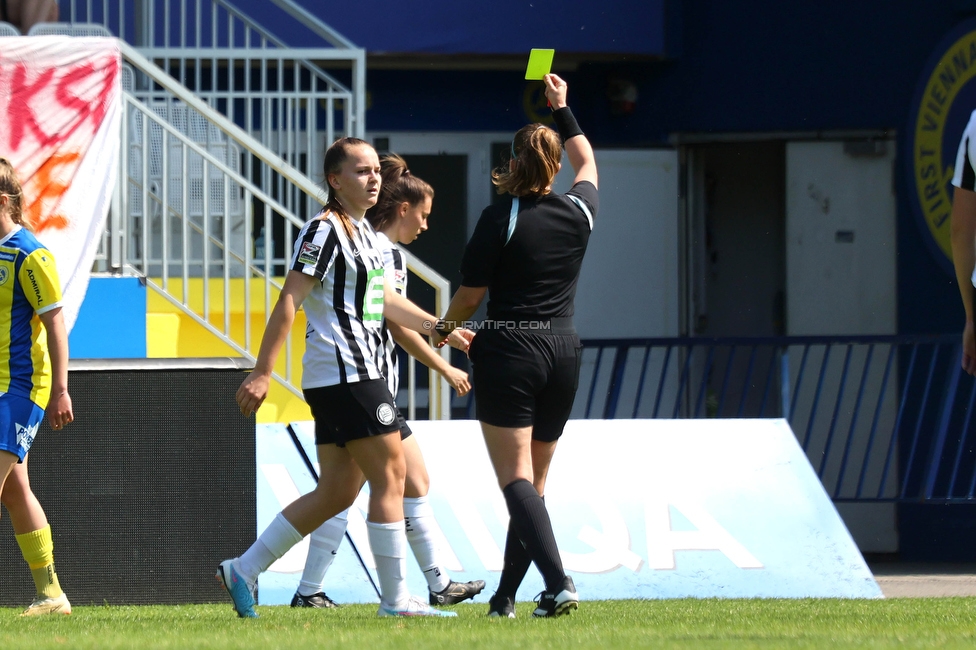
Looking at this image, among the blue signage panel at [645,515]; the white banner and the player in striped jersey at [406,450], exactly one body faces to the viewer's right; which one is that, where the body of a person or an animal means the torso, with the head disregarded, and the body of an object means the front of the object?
the player in striped jersey

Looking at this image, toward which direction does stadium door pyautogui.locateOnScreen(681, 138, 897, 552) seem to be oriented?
toward the camera

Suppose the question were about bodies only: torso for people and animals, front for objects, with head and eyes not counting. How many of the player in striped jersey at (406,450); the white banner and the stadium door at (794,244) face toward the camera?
2

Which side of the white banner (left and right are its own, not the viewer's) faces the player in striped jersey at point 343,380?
front

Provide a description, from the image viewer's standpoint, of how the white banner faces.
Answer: facing the viewer

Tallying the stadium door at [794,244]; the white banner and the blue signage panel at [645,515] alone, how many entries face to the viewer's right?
0

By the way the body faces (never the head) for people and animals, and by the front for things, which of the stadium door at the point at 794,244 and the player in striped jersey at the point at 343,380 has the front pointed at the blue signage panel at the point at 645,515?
the stadium door

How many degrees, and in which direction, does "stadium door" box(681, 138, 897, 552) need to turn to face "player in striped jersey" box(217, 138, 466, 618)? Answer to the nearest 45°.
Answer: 0° — it already faces them

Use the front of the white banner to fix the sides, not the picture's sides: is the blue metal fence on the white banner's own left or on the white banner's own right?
on the white banner's own left

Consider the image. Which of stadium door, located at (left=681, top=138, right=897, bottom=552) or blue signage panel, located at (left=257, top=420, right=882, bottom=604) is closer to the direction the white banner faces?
the blue signage panel

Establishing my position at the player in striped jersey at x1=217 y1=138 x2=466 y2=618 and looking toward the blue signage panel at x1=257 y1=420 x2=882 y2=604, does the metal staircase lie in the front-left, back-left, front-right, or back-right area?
front-left

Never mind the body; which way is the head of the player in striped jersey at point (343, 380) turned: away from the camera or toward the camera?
toward the camera

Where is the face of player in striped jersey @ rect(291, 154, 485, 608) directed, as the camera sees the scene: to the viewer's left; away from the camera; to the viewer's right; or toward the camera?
to the viewer's right

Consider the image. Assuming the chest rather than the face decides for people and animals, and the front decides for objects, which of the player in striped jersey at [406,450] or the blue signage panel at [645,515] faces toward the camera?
the blue signage panel

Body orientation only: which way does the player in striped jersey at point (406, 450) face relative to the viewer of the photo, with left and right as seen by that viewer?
facing to the right of the viewer

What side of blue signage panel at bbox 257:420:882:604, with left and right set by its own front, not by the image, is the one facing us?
front

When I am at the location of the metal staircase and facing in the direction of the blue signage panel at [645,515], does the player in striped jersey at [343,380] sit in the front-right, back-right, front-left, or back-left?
front-right
